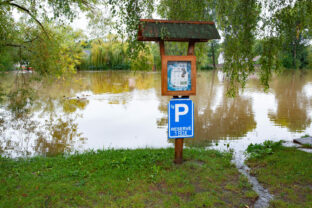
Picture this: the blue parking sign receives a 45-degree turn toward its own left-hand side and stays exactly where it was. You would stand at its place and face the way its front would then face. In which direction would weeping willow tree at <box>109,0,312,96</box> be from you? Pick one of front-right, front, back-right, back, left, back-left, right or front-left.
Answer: left

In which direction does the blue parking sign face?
toward the camera
